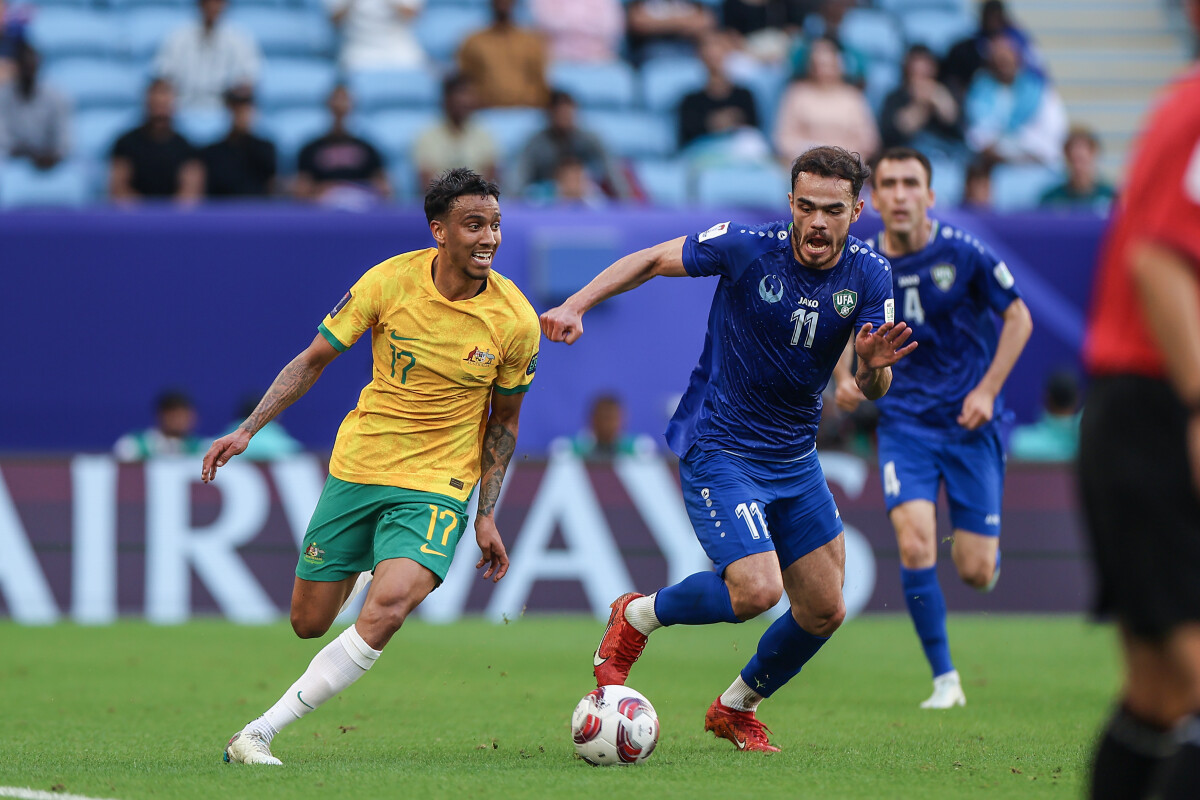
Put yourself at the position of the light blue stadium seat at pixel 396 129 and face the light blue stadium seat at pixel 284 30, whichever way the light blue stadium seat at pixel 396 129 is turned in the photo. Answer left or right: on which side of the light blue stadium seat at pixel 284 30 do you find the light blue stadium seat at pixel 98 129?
left

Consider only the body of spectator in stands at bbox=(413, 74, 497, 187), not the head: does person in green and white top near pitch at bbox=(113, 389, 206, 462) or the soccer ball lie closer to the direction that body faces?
the soccer ball

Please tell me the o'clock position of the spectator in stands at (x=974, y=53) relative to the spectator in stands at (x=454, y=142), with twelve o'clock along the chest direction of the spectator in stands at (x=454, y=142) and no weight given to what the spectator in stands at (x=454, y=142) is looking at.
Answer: the spectator in stands at (x=974, y=53) is roughly at 8 o'clock from the spectator in stands at (x=454, y=142).

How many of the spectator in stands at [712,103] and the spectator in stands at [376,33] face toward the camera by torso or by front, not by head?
2

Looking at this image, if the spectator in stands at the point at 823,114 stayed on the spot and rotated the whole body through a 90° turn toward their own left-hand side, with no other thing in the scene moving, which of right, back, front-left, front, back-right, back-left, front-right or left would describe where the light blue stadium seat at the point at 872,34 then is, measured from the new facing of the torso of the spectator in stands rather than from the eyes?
left

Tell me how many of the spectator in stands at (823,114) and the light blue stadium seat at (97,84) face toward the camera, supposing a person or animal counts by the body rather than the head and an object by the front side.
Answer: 2

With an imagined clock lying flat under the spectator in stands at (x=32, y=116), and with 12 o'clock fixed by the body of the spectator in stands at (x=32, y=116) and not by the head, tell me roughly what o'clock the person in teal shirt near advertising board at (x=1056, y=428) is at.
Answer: the person in teal shirt near advertising board at (x=1056, y=428) is roughly at 10 o'clock from the spectator in stands at (x=32, y=116).

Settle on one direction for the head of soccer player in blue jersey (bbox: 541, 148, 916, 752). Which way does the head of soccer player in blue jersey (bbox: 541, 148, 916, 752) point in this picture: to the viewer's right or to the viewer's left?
to the viewer's left
